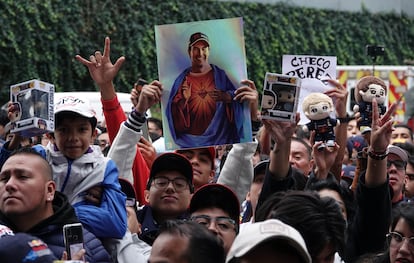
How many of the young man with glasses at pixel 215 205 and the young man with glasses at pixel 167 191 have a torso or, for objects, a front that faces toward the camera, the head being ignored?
2

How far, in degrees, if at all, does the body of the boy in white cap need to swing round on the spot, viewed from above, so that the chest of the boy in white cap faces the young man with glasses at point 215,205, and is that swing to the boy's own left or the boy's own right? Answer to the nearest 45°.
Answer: approximately 90° to the boy's own left

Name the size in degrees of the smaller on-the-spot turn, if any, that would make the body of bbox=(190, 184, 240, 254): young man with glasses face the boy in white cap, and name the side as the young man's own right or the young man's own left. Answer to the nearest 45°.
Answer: approximately 90° to the young man's own right

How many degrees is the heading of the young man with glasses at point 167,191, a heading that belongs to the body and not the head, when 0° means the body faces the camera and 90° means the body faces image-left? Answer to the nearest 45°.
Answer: approximately 0°

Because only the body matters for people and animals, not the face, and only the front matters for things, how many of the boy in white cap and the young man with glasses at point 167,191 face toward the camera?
2

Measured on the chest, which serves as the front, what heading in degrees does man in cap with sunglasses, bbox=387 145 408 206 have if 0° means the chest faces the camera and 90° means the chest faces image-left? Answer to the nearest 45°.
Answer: approximately 45°

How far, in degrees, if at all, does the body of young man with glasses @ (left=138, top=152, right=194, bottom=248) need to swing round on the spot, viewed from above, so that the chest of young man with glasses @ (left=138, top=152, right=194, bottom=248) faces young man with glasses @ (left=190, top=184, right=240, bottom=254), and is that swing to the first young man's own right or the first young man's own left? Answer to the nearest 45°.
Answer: approximately 45° to the first young man's own left
